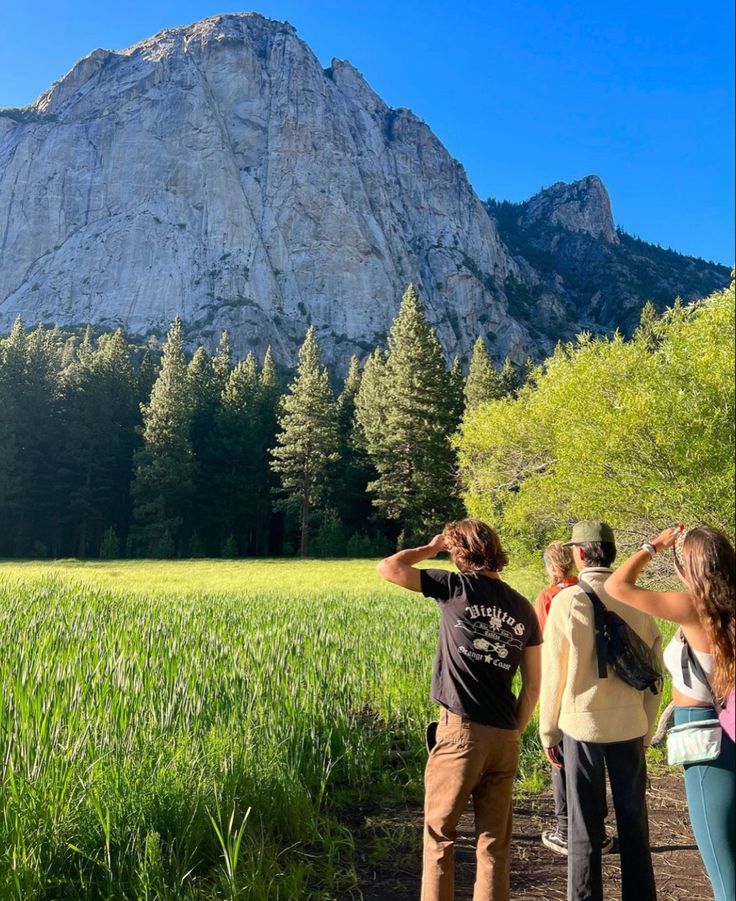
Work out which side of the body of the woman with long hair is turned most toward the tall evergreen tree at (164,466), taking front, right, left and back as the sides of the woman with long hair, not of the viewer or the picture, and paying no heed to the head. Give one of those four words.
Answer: front

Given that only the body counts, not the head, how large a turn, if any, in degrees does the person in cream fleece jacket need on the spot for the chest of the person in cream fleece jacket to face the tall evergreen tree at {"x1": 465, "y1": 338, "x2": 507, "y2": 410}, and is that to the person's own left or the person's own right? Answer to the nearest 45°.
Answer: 0° — they already face it

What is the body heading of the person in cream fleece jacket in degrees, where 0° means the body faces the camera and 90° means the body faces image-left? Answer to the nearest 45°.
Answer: approximately 180°

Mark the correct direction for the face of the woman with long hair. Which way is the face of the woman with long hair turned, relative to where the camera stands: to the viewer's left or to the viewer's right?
to the viewer's left

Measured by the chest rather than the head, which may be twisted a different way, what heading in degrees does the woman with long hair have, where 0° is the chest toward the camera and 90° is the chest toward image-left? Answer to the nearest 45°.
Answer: approximately 135°

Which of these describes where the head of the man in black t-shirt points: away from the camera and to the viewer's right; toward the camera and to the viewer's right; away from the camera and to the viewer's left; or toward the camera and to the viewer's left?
away from the camera and to the viewer's left

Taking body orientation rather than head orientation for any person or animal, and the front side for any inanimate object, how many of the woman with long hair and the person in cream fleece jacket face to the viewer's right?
0
